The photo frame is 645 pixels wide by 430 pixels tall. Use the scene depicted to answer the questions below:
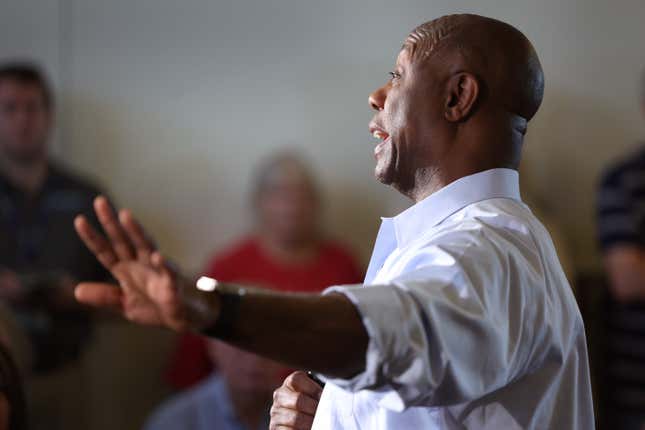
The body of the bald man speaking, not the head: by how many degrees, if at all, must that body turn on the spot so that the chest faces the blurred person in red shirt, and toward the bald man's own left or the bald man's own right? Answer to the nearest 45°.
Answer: approximately 90° to the bald man's own right

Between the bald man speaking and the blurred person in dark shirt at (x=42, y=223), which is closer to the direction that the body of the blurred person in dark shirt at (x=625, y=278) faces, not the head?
the bald man speaking

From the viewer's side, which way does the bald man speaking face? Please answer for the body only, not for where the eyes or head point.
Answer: to the viewer's left

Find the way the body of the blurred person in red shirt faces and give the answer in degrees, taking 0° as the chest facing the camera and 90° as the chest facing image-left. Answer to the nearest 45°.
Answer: approximately 0°

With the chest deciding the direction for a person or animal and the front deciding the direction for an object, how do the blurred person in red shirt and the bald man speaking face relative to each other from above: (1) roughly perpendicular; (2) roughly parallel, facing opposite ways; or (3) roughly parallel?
roughly perpendicular

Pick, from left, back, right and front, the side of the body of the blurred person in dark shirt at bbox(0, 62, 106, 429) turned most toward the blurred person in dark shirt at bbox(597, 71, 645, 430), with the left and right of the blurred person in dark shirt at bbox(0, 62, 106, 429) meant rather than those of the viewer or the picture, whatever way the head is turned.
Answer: left

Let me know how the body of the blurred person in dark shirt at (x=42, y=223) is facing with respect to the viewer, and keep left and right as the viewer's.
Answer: facing the viewer

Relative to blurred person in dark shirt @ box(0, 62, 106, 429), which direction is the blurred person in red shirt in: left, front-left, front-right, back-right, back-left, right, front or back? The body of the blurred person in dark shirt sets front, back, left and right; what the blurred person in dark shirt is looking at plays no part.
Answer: left

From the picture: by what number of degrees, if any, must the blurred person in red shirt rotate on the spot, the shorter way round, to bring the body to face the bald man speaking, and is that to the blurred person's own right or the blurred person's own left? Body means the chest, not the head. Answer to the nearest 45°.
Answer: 0° — they already face them

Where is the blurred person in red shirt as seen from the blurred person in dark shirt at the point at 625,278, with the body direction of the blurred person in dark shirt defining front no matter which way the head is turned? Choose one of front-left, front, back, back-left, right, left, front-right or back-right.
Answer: right

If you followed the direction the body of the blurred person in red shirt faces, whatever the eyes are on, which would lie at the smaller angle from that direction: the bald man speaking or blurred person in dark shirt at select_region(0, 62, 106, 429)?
the bald man speaking
